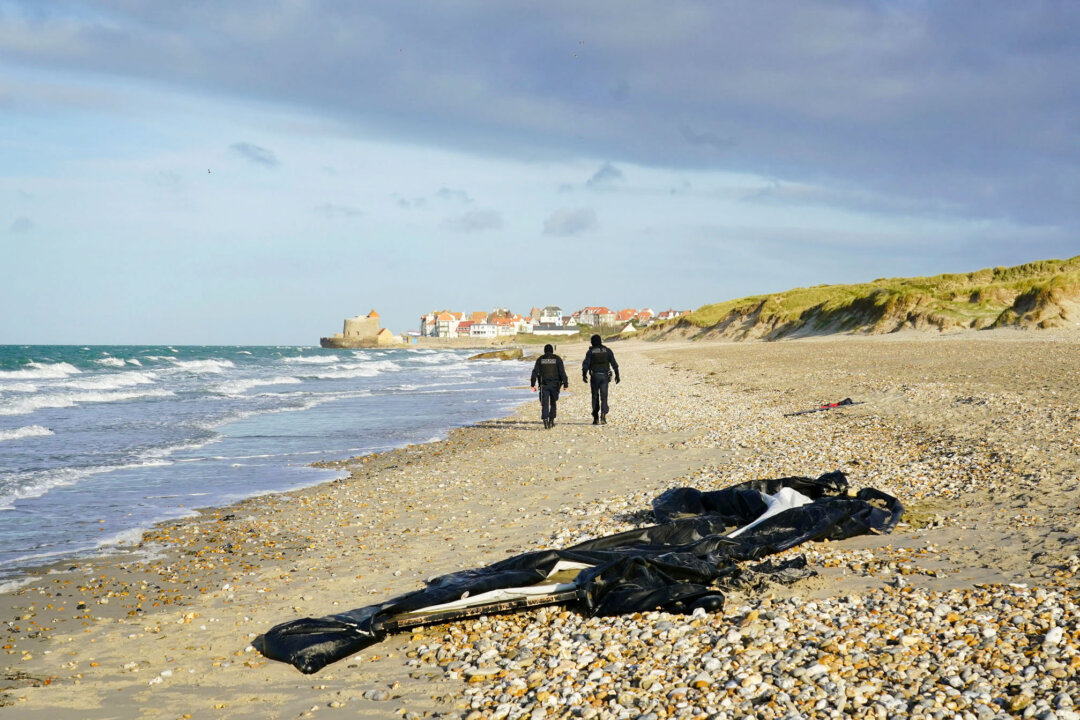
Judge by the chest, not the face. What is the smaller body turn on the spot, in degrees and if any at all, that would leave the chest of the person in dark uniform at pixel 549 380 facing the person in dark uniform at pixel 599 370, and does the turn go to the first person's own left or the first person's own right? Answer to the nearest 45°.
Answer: approximately 90° to the first person's own right

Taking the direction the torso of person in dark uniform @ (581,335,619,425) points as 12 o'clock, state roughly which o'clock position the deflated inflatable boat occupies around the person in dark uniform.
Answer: The deflated inflatable boat is roughly at 6 o'clock from the person in dark uniform.

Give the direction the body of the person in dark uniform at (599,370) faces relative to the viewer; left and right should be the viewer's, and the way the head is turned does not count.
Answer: facing away from the viewer

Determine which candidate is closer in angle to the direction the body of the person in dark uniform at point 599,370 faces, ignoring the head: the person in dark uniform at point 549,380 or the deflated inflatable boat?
the person in dark uniform

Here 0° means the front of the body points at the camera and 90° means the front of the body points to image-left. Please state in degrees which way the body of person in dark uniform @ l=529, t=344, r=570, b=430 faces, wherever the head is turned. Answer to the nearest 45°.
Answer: approximately 180°

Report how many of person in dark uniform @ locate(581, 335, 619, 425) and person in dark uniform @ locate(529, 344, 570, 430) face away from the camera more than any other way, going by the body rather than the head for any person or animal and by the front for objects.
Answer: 2

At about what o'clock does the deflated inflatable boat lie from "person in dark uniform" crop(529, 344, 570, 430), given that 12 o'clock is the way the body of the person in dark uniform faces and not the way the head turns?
The deflated inflatable boat is roughly at 6 o'clock from the person in dark uniform.

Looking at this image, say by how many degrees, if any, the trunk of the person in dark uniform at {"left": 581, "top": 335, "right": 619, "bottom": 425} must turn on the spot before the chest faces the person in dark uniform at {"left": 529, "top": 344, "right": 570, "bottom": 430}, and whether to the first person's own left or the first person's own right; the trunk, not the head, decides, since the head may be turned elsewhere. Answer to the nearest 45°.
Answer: approximately 90° to the first person's own left
